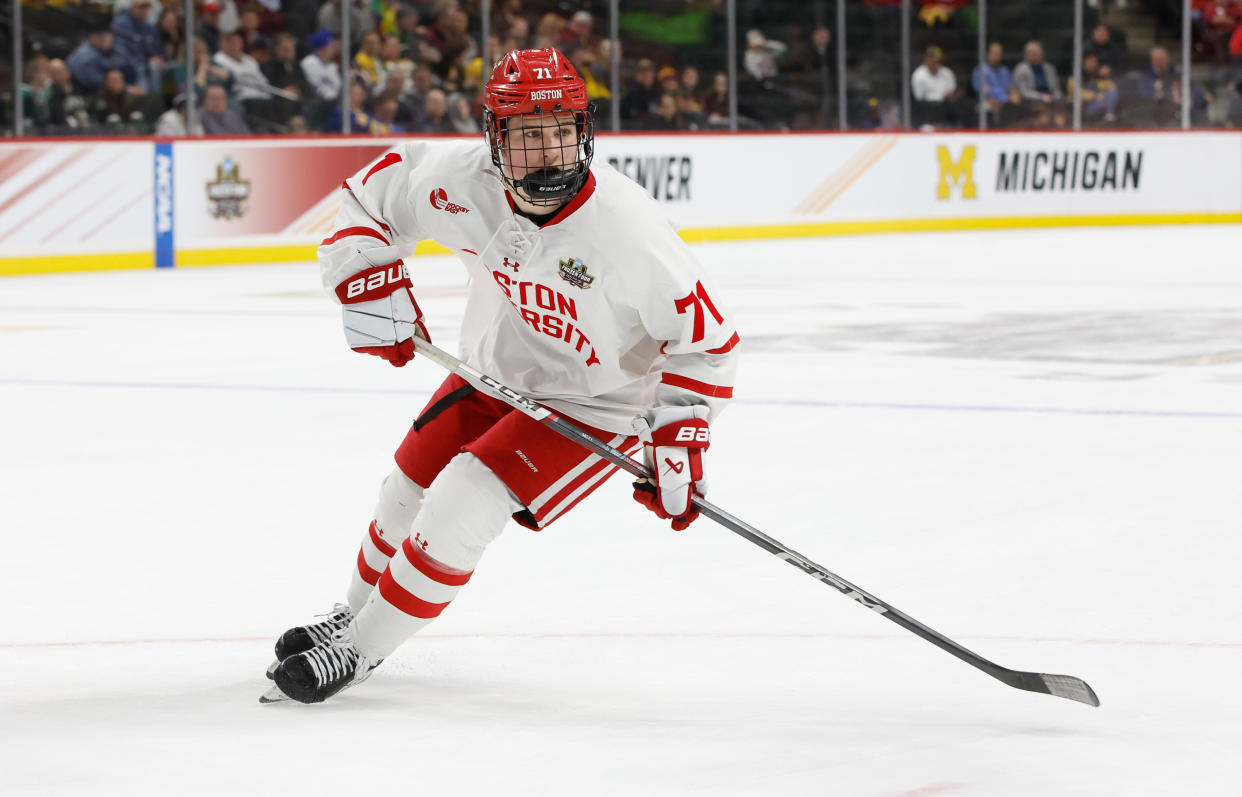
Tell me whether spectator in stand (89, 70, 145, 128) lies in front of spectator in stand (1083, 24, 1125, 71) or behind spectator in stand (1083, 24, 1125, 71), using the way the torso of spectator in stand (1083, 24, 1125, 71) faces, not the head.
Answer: in front

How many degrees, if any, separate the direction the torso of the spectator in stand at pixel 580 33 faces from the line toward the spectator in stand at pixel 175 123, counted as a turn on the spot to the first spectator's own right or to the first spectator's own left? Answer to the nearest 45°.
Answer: approximately 45° to the first spectator's own right

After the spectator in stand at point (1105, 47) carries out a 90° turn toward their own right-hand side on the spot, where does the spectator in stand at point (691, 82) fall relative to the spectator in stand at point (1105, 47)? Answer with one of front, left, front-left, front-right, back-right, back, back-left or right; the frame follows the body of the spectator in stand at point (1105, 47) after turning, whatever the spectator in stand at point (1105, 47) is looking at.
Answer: front-left

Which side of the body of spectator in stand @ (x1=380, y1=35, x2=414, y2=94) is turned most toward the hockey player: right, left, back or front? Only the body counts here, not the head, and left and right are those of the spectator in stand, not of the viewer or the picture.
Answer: front

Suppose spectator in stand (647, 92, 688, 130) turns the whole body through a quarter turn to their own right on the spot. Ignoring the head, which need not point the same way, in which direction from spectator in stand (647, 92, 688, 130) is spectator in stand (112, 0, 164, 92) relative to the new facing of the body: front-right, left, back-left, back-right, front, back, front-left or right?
front-left

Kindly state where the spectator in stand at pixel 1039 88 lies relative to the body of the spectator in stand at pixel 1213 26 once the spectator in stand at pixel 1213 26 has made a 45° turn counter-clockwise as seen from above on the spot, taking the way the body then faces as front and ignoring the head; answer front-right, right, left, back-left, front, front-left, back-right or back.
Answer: right
